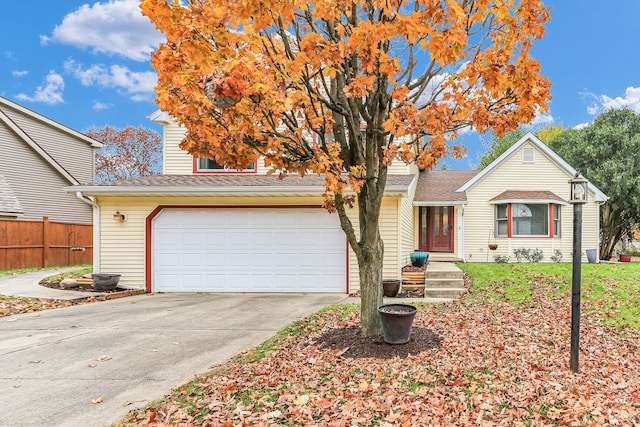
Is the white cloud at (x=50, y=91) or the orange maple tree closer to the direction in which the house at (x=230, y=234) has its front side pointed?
the orange maple tree

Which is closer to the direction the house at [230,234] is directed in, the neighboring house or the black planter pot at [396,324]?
the black planter pot

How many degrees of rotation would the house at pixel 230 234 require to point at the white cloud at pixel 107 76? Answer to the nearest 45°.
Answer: approximately 135° to its right

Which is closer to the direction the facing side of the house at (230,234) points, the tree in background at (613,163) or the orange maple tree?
the orange maple tree

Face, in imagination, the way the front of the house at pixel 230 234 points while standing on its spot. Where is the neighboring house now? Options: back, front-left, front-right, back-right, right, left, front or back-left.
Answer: back-right

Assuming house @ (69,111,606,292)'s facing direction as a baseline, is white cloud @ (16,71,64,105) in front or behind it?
behind

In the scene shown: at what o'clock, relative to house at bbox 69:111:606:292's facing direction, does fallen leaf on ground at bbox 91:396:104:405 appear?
The fallen leaf on ground is roughly at 12 o'clock from the house.

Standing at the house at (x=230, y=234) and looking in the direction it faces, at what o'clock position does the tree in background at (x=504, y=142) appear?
The tree in background is roughly at 7 o'clock from the house.

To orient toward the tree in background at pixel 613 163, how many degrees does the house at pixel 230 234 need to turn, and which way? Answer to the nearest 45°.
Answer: approximately 135° to its left

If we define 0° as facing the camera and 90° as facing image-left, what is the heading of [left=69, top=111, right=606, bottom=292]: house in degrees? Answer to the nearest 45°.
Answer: approximately 0°
